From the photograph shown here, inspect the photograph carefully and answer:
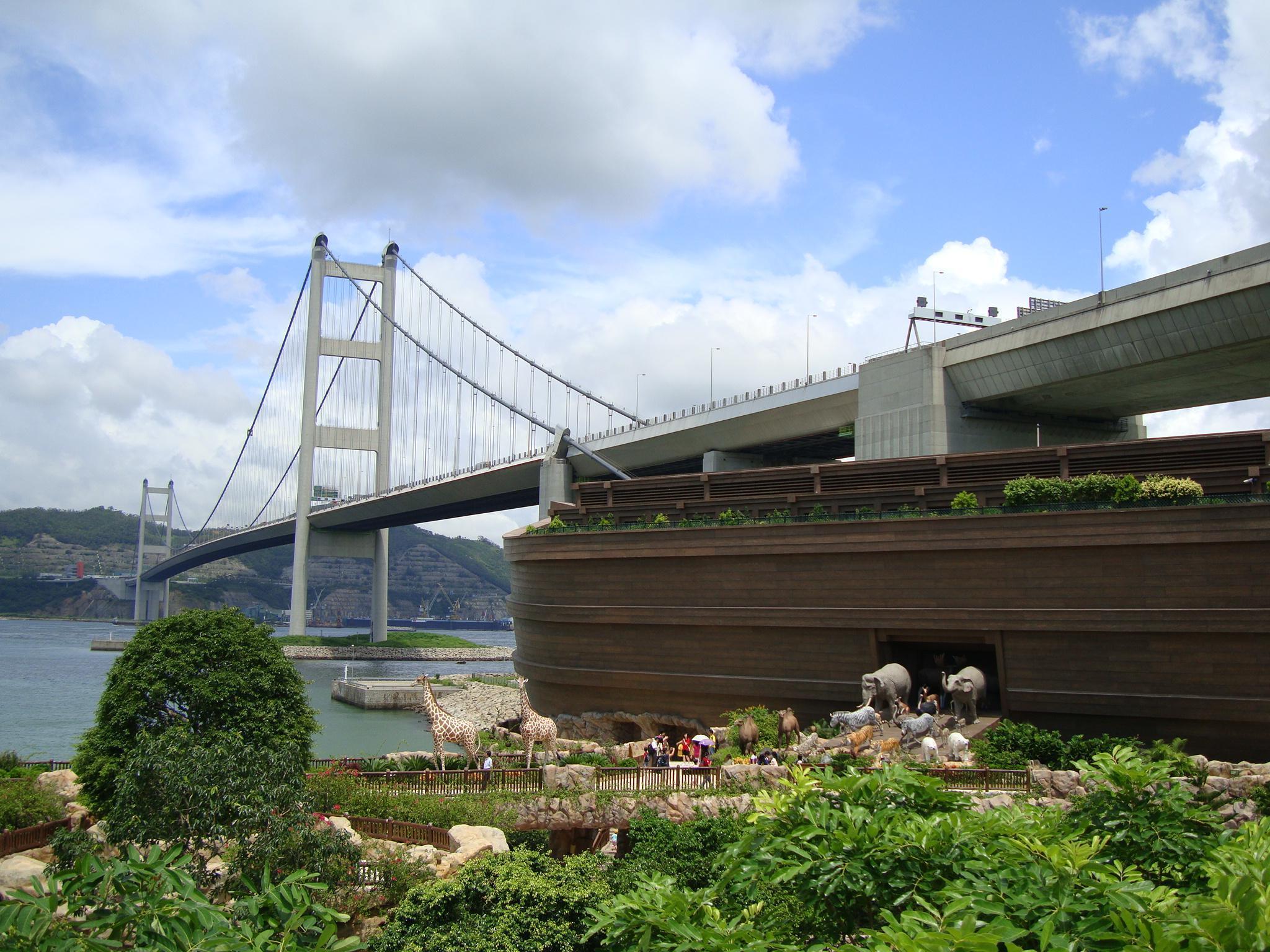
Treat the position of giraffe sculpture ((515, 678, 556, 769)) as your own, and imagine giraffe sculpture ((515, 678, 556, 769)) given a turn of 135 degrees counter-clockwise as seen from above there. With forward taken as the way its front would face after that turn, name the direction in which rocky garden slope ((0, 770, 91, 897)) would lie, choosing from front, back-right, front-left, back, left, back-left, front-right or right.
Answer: back-right

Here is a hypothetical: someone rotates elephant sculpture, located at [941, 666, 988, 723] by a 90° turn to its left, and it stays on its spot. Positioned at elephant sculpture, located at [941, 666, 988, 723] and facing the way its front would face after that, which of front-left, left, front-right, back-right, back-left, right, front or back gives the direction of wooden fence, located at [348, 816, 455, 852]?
right

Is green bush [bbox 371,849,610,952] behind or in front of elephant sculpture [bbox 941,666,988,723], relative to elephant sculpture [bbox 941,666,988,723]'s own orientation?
in front

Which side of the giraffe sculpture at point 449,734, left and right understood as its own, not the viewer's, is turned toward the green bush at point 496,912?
left

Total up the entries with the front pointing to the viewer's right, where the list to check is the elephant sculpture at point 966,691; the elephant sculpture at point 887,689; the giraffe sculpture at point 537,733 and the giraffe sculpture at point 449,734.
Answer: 0

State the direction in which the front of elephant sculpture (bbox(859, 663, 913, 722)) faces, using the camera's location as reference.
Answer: facing the viewer and to the left of the viewer

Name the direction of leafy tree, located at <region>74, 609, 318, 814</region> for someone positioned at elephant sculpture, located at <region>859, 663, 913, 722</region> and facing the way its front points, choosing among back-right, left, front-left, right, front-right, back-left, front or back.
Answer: front

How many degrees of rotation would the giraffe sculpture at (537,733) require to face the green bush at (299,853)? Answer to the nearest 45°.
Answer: approximately 45° to its left

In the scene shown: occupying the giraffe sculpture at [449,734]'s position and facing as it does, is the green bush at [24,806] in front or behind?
in front

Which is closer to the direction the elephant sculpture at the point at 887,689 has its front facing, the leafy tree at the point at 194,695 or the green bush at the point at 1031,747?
the leafy tree

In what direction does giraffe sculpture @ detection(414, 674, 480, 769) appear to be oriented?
to the viewer's left
